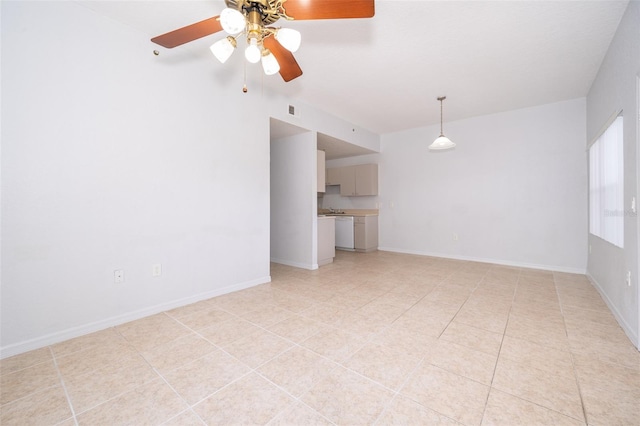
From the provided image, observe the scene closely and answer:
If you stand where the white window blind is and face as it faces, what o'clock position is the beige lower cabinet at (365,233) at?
The beige lower cabinet is roughly at 12 o'clock from the white window blind.

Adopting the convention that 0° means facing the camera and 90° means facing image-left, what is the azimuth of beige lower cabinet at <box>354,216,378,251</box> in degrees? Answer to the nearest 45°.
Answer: approximately 45°

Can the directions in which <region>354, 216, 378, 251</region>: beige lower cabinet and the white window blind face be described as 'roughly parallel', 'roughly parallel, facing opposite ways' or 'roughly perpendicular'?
roughly perpendicular

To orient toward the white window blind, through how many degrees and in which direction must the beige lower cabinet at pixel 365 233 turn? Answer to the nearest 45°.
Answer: approximately 90° to its left

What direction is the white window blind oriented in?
to the viewer's left

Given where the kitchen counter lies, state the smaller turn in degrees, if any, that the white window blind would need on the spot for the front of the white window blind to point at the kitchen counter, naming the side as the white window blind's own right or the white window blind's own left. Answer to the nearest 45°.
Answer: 0° — it already faces it
